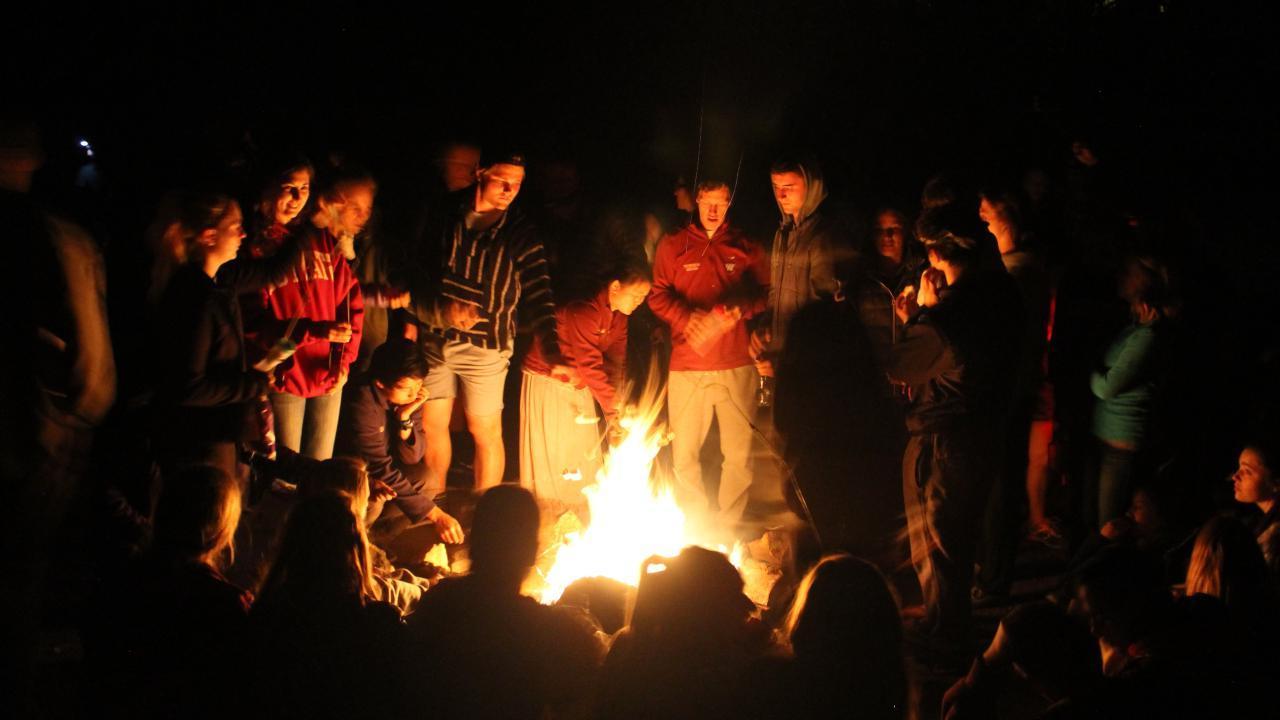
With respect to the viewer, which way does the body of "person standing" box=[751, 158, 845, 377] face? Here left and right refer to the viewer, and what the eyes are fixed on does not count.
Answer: facing the viewer and to the left of the viewer

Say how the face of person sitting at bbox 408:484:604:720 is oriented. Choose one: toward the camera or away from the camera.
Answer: away from the camera

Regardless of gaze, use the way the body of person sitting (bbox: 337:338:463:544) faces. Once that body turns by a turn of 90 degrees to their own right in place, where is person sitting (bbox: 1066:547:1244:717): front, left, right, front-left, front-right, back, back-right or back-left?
left

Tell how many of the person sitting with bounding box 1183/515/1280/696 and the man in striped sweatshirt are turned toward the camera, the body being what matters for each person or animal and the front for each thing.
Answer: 1

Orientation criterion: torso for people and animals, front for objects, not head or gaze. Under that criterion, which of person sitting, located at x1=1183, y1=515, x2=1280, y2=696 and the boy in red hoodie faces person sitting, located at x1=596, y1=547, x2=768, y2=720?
the boy in red hoodie

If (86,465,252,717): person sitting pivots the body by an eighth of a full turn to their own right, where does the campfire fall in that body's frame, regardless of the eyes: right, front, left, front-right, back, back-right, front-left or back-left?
front-left

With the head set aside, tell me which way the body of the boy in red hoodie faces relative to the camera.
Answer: toward the camera

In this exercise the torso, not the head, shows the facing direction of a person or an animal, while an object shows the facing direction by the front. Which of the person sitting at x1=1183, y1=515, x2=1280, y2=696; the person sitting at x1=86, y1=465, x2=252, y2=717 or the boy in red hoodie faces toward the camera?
the boy in red hoodie

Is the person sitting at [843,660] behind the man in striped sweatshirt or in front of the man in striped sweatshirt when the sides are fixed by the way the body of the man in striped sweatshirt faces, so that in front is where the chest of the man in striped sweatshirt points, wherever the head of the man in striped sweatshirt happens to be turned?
in front

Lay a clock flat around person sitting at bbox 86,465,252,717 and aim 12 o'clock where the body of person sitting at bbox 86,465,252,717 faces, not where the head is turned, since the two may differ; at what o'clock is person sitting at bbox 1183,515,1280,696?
person sitting at bbox 1183,515,1280,696 is roughly at 2 o'clock from person sitting at bbox 86,465,252,717.
